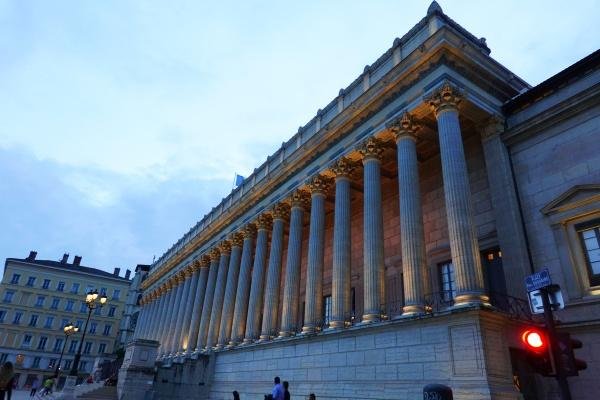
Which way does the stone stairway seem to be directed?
to the viewer's left

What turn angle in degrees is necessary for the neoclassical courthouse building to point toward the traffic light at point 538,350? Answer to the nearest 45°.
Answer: approximately 45° to its left

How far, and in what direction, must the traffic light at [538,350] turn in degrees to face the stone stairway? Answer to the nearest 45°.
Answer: approximately 90° to its right

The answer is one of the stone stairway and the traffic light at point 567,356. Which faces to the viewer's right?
the traffic light

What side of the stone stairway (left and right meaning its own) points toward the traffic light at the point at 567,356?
left

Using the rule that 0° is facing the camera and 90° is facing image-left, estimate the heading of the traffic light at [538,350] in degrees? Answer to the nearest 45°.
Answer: approximately 45°

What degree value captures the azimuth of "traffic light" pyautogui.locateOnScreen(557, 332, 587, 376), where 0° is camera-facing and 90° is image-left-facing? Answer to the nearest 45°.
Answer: approximately 270°

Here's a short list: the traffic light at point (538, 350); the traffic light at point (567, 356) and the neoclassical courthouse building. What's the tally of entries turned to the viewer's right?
1

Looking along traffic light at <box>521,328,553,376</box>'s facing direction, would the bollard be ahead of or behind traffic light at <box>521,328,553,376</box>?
ahead

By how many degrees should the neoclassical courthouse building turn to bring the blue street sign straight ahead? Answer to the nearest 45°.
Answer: approximately 45° to its left
